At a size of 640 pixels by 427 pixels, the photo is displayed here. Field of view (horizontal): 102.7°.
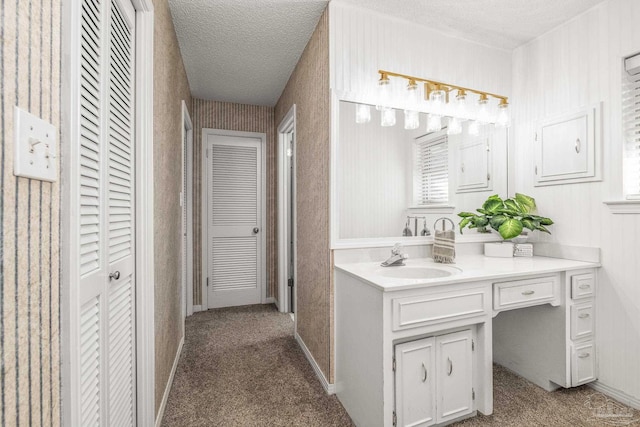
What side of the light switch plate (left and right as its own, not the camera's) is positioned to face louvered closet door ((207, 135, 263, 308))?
left

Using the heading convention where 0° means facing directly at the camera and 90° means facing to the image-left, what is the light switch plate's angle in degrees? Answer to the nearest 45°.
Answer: approximately 315°
